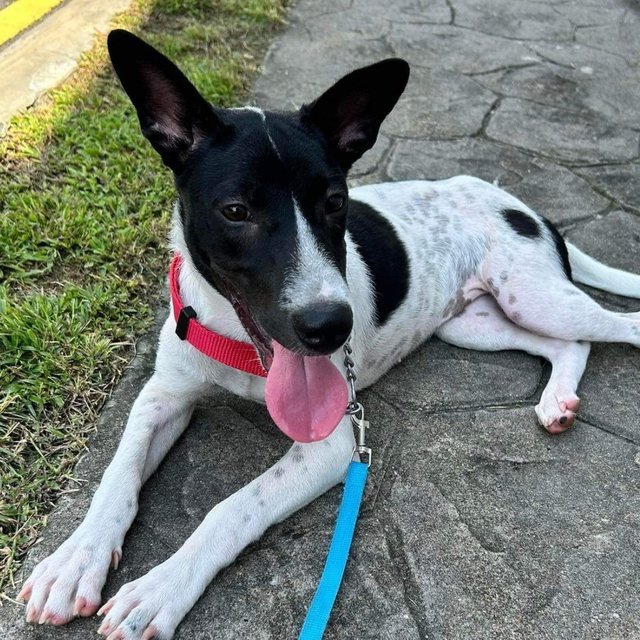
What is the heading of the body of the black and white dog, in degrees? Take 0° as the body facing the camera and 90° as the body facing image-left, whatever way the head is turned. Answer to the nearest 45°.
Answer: approximately 45°
